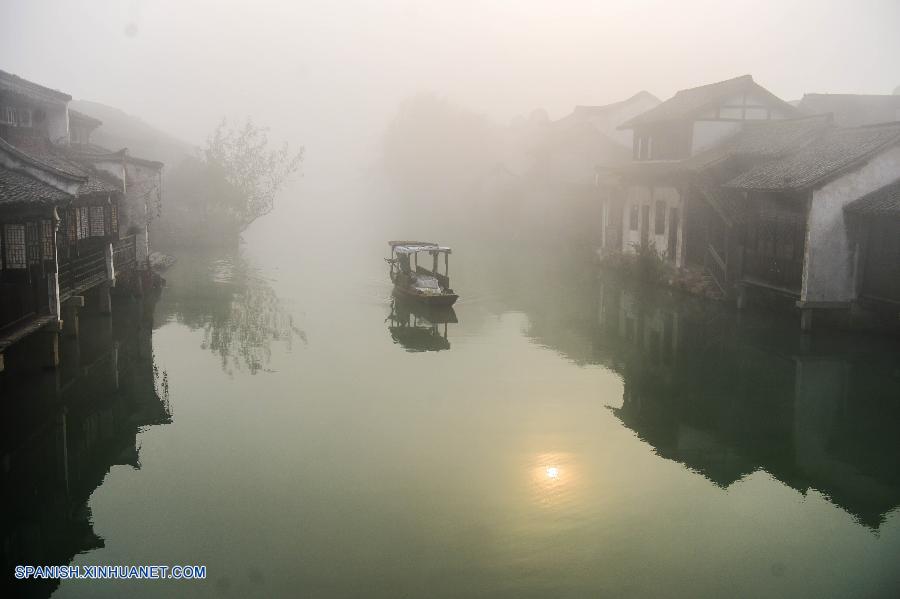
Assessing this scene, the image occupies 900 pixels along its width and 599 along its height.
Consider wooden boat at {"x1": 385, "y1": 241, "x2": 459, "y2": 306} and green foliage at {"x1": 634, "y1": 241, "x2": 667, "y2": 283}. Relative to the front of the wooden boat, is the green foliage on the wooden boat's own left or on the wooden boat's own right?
on the wooden boat's own left

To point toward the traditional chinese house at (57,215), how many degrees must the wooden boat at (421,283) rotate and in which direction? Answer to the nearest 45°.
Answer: approximately 90° to its right

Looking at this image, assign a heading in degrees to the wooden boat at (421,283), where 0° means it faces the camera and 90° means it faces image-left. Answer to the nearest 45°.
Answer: approximately 315°
